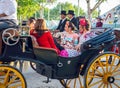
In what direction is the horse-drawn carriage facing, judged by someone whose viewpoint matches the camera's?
facing to the left of the viewer

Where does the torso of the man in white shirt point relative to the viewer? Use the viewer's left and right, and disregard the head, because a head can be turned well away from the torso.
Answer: facing to the left of the viewer
